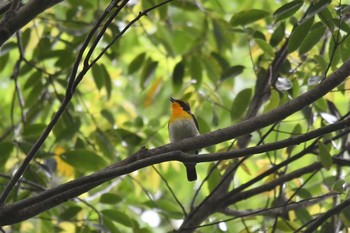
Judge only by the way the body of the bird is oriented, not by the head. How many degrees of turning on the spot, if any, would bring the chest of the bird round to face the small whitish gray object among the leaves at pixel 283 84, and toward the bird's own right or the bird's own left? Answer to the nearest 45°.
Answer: approximately 90° to the bird's own left

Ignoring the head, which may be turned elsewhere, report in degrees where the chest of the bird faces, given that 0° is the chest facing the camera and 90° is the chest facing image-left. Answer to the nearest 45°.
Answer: approximately 45°

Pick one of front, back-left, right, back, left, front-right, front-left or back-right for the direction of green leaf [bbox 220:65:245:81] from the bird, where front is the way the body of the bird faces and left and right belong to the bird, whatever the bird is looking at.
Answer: left

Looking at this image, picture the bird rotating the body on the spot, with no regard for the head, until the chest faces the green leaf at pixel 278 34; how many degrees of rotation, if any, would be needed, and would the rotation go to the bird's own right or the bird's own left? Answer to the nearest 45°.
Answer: approximately 90° to the bird's own left

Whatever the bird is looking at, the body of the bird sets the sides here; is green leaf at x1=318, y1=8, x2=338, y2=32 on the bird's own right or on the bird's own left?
on the bird's own left
